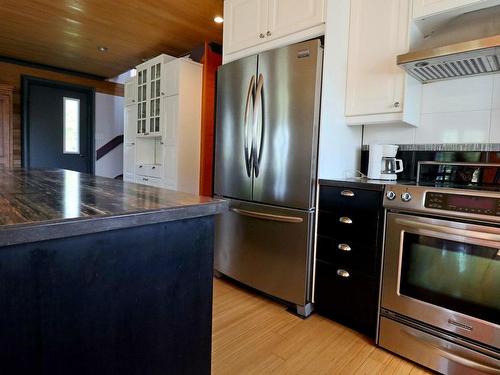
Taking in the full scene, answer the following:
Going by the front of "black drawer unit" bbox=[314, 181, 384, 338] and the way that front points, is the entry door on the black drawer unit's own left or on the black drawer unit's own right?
on the black drawer unit's own right

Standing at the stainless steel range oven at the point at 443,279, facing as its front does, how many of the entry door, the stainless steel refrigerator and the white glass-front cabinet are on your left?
0

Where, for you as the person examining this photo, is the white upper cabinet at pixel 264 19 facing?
facing the viewer and to the left of the viewer

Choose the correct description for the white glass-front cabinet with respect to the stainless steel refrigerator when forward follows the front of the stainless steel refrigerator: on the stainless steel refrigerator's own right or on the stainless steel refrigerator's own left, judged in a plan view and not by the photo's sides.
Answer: on the stainless steel refrigerator's own right

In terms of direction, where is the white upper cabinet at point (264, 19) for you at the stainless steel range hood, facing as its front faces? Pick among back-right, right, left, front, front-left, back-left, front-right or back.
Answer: front-right

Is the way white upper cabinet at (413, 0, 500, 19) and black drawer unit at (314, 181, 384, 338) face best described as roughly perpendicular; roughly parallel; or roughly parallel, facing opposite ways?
roughly parallel

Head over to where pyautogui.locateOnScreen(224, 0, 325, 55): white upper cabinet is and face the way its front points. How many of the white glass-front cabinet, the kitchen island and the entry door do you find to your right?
2

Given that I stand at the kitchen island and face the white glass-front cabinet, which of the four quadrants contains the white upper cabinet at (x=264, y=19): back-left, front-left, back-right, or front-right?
front-right

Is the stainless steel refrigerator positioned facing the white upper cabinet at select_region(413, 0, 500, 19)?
no

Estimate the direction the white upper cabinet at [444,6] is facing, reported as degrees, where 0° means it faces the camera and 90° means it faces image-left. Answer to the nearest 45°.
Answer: approximately 45°

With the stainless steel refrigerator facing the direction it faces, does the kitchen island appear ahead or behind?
ahead

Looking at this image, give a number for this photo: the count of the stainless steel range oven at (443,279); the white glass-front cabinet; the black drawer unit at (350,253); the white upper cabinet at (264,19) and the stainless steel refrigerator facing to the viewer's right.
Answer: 0

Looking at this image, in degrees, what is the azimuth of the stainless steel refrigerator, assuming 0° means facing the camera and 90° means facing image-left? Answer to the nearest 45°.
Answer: approximately 45°

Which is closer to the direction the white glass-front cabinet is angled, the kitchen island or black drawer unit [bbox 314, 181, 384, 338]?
the kitchen island

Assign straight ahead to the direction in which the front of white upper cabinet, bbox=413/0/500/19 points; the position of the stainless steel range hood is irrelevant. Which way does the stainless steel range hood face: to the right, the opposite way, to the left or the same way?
the same way

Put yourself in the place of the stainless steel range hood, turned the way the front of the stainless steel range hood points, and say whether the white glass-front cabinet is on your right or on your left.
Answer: on your right

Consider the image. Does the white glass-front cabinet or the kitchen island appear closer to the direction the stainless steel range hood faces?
the kitchen island

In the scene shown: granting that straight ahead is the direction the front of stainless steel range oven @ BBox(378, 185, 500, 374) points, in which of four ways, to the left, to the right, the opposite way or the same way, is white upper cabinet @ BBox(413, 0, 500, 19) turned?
the same way

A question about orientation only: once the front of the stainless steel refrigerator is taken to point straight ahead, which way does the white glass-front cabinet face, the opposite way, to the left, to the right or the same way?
the same way
